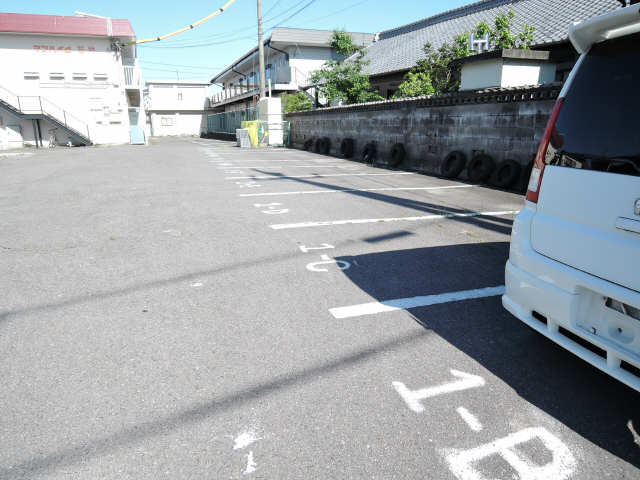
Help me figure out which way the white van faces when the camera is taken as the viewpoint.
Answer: facing away from the viewer and to the right of the viewer

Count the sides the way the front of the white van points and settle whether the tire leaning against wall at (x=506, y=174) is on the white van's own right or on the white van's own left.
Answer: on the white van's own left

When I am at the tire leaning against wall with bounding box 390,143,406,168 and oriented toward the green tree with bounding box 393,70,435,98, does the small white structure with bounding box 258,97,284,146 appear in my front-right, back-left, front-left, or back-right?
front-left

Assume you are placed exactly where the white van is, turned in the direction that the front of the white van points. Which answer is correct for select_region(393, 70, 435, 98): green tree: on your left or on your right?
on your left

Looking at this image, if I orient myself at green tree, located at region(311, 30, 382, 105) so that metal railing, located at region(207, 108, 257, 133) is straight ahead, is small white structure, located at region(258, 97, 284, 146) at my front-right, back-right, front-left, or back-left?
front-left

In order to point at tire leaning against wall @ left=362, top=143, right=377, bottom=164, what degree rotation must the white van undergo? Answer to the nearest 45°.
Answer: approximately 90° to its left

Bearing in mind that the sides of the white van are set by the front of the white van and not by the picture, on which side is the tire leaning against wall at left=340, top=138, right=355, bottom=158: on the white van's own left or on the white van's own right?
on the white van's own left

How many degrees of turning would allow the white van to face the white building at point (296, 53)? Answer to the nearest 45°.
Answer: approximately 90° to its left

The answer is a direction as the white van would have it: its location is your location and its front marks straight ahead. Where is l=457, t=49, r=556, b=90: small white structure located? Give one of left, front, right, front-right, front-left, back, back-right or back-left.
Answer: front-left

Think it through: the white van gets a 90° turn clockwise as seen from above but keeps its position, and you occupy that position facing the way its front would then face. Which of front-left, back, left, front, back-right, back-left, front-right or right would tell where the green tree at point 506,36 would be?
back-left
